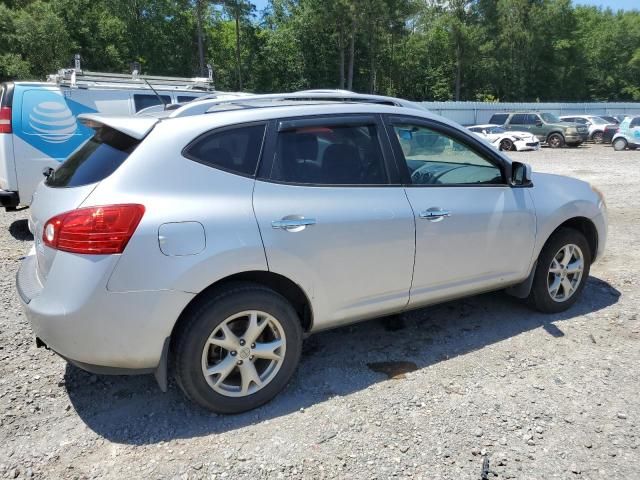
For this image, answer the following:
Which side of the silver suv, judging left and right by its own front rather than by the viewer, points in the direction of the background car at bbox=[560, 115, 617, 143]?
front

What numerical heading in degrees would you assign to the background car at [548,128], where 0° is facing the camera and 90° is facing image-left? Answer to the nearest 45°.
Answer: approximately 315°

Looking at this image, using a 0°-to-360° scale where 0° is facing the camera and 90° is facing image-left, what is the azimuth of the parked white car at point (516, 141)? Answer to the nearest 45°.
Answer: approximately 315°

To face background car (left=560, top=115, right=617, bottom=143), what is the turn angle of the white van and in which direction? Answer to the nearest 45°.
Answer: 0° — it already faces it

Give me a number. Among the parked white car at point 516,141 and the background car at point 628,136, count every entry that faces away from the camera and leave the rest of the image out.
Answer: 0

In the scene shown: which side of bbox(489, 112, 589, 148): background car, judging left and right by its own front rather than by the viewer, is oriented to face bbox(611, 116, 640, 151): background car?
front

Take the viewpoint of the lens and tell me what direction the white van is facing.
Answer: facing away from the viewer and to the right of the viewer
